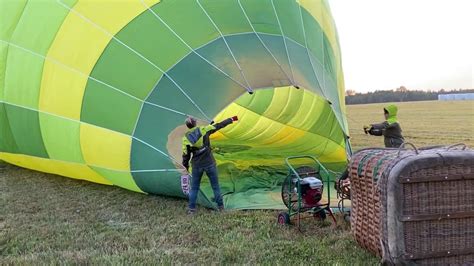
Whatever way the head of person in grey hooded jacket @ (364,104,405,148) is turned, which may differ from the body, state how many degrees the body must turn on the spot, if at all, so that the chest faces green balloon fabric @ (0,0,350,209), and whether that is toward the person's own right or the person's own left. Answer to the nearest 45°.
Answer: approximately 45° to the person's own left

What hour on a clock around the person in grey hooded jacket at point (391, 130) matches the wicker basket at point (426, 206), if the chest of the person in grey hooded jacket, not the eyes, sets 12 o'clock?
The wicker basket is roughly at 9 o'clock from the person in grey hooded jacket.

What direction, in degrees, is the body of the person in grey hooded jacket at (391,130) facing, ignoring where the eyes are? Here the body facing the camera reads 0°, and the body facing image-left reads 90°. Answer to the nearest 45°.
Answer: approximately 90°

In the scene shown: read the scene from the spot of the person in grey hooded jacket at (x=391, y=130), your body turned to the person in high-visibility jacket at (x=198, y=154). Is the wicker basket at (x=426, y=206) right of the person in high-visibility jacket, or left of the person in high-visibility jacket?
left

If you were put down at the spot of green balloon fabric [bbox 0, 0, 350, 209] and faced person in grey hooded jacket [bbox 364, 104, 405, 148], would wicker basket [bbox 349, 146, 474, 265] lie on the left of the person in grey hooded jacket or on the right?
right

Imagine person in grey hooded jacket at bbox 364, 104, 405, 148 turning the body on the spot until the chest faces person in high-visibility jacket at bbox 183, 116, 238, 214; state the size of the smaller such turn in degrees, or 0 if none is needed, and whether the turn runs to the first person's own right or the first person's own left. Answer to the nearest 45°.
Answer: approximately 45° to the first person's own left
